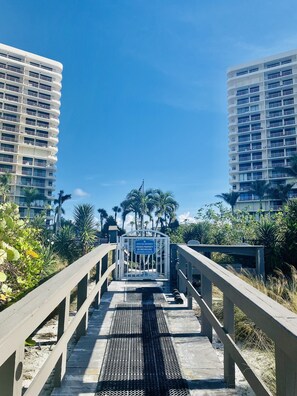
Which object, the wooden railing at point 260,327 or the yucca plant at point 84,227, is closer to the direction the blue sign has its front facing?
the wooden railing

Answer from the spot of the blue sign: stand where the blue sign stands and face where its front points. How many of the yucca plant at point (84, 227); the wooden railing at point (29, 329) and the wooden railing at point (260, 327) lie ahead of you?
2

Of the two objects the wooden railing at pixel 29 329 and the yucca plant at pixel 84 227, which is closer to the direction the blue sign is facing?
the wooden railing

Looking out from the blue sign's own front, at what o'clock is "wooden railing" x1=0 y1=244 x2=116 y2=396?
The wooden railing is roughly at 12 o'clock from the blue sign.

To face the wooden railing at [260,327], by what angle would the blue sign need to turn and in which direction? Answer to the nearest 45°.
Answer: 0° — it already faces it

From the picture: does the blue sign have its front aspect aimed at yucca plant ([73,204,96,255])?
no

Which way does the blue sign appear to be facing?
toward the camera
